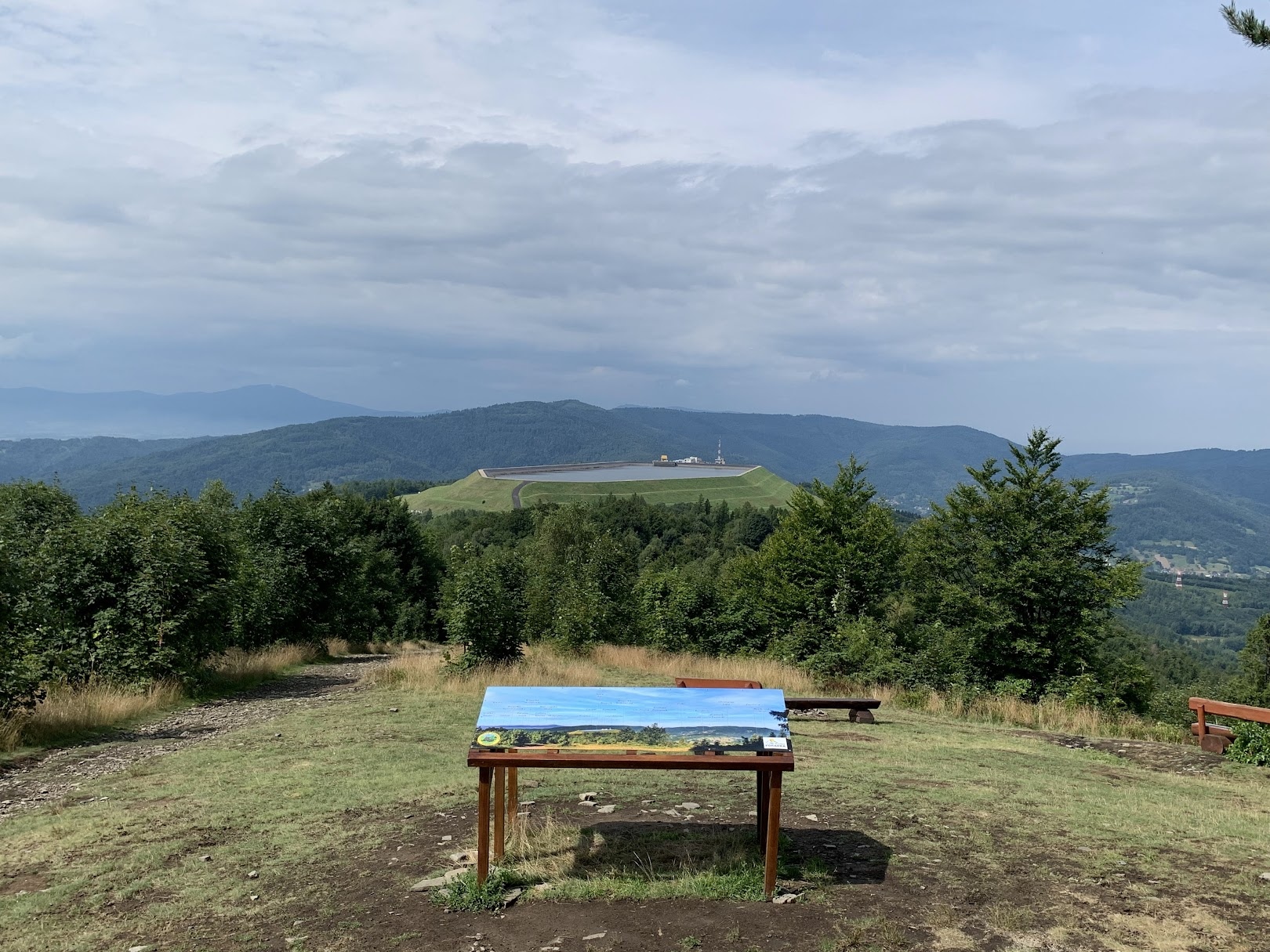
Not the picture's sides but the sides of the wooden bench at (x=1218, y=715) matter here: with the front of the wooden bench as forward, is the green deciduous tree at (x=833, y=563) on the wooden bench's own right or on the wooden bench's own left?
on the wooden bench's own left

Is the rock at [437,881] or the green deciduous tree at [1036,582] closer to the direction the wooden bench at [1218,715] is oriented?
the green deciduous tree

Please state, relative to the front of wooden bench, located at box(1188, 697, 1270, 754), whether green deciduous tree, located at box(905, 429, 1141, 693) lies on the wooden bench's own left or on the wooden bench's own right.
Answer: on the wooden bench's own left

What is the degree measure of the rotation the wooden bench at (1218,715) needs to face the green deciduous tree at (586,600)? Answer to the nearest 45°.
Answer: approximately 90° to its left
